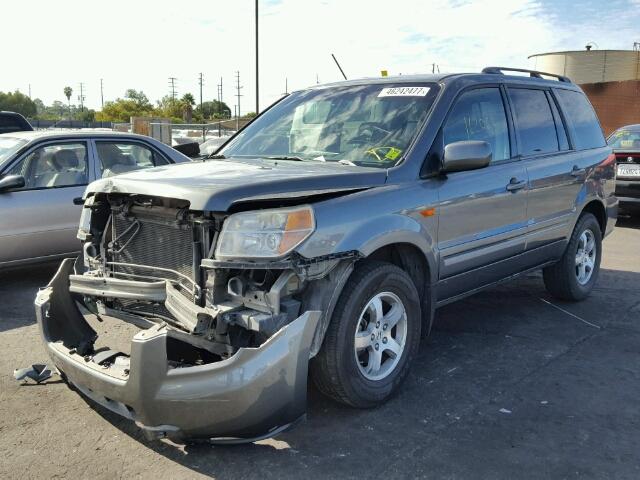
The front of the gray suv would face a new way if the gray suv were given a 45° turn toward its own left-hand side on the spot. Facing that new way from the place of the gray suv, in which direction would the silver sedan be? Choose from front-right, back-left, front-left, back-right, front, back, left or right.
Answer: back-right

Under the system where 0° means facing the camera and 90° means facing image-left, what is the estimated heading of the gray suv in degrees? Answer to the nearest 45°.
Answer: approximately 45°
